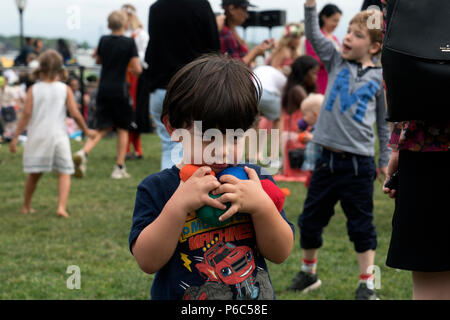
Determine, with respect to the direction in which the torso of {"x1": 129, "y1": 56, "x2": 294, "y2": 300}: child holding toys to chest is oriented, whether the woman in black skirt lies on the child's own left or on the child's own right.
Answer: on the child's own left

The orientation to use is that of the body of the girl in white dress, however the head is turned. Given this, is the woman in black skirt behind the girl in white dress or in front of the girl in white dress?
behind

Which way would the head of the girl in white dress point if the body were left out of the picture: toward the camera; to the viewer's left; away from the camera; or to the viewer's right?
away from the camera

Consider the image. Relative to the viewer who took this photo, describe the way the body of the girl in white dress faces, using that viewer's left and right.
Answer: facing away from the viewer

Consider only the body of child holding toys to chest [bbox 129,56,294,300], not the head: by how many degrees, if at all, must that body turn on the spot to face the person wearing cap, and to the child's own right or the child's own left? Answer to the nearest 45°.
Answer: approximately 180°

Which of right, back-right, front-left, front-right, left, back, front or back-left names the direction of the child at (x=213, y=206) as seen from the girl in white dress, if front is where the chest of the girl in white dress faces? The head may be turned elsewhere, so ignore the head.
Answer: back

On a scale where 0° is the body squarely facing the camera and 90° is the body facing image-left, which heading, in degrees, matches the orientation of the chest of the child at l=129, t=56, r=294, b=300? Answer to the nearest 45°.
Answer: approximately 0°
